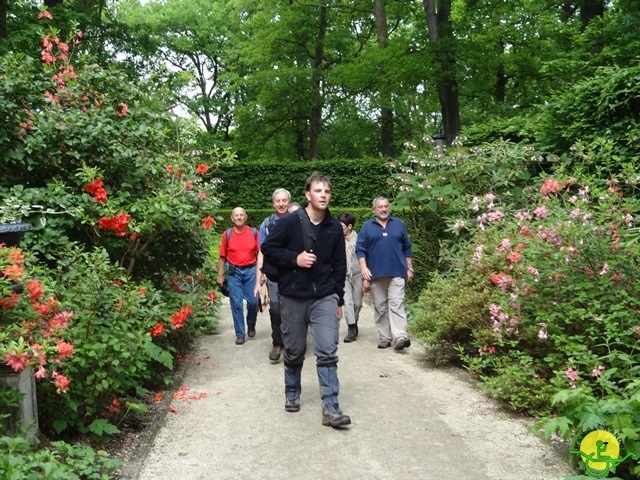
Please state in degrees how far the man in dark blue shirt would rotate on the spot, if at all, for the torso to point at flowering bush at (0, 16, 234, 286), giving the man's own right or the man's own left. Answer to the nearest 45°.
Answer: approximately 45° to the man's own right

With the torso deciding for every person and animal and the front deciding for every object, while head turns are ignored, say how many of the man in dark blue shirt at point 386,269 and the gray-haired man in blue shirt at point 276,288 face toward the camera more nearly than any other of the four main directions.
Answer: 2

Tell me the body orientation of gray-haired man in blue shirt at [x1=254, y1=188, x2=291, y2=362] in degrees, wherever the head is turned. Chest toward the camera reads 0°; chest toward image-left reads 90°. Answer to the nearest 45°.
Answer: approximately 0°

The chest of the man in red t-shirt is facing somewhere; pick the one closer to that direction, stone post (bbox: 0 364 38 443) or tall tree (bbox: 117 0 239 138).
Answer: the stone post

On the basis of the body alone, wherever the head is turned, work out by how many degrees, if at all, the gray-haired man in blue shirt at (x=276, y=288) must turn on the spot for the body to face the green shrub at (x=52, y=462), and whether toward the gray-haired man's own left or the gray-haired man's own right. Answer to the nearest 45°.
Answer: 0° — they already face it

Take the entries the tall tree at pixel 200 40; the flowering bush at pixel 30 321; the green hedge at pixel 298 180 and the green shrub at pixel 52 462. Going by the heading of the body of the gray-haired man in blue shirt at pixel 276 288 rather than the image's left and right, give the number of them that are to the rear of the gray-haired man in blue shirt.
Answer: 2

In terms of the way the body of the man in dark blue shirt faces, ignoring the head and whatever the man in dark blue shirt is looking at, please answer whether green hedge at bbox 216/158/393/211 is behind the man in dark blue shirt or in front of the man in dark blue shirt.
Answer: behind

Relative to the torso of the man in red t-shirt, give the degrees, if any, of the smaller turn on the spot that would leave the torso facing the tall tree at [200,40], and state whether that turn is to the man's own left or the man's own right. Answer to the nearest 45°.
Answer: approximately 180°
